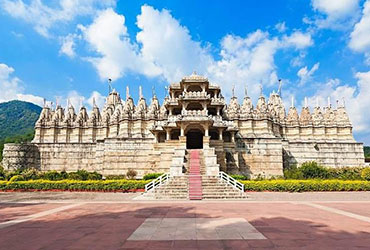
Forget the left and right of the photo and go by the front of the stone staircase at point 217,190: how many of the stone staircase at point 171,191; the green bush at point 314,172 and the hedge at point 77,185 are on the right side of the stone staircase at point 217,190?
2

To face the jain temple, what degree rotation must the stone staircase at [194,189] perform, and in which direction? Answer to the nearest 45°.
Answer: approximately 180°

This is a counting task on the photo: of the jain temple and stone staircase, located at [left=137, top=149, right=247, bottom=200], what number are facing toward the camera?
2

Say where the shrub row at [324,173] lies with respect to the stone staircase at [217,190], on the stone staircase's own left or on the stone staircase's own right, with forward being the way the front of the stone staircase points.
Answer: on the stone staircase's own left

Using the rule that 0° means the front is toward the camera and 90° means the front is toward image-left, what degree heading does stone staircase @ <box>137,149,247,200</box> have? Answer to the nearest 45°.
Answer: approximately 0°

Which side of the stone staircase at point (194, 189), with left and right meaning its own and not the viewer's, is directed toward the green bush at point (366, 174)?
left

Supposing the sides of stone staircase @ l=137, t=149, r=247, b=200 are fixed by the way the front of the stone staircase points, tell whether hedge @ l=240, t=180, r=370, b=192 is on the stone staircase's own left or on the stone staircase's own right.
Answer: on the stone staircase's own left

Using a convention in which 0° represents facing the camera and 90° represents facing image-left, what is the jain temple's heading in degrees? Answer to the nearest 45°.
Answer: approximately 0°
